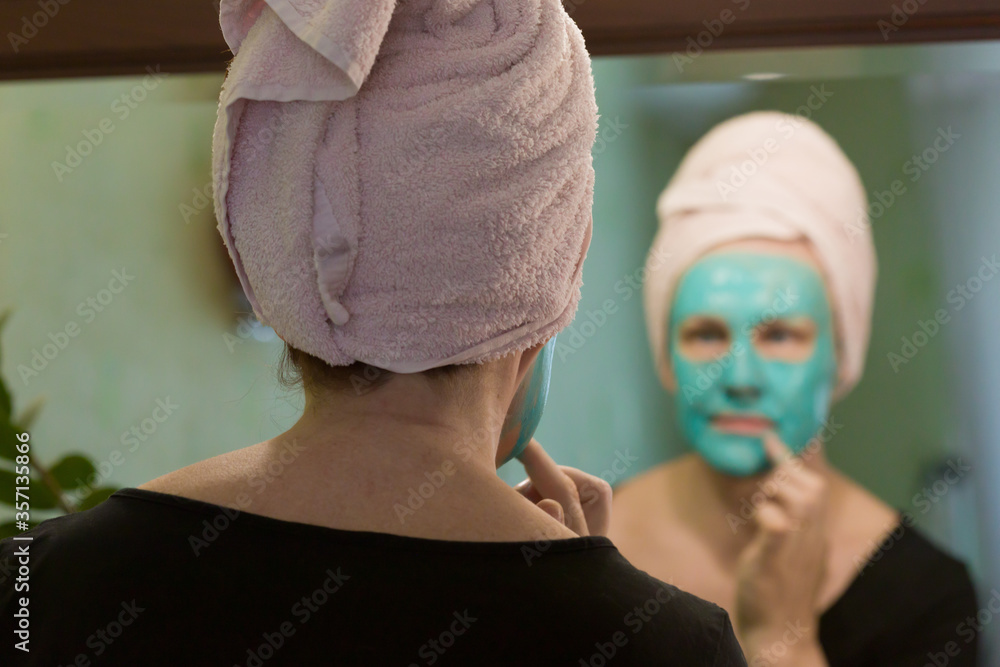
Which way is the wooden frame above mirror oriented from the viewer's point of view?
toward the camera
